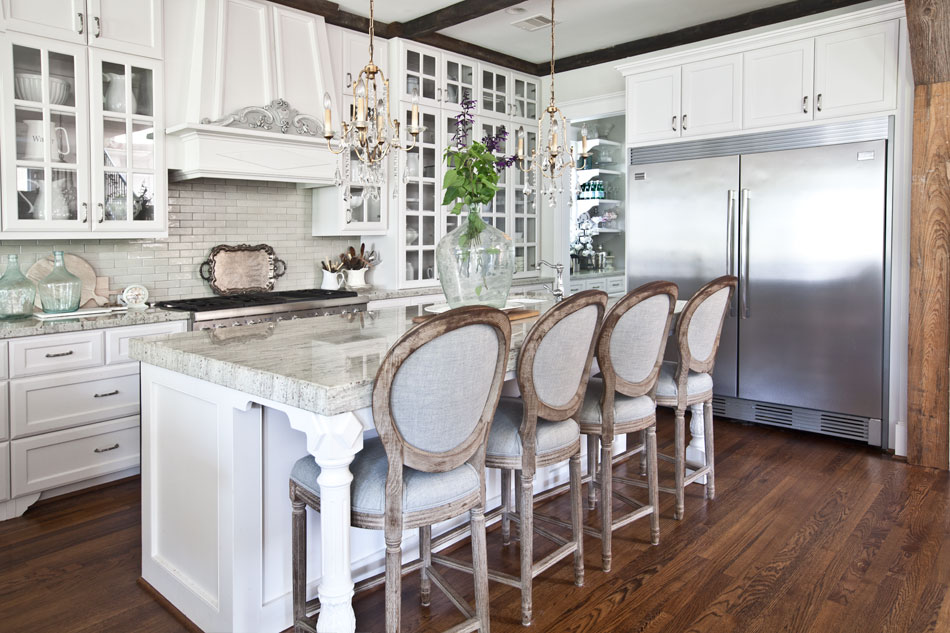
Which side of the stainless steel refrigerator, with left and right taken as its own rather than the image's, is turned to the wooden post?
left

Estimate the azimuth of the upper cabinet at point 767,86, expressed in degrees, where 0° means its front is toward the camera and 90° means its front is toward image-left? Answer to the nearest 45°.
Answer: approximately 45°

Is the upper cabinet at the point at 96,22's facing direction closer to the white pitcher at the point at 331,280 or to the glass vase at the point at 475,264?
the glass vase

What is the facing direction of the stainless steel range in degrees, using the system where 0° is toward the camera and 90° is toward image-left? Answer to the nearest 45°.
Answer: approximately 315°
